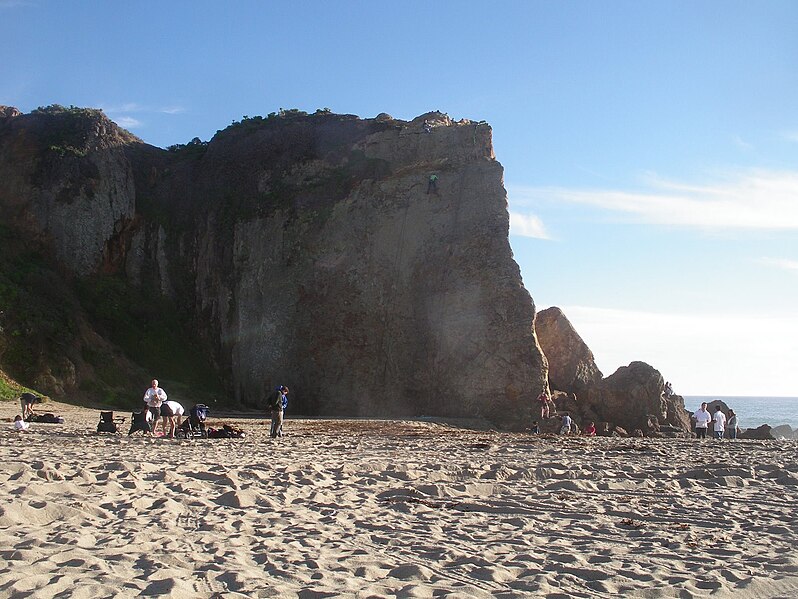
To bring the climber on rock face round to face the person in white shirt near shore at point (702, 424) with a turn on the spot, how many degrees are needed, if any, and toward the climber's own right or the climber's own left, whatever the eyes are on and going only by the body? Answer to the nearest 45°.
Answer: approximately 135° to the climber's own right

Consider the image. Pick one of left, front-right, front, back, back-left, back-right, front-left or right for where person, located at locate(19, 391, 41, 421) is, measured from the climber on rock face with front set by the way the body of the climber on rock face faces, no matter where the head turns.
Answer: back-left

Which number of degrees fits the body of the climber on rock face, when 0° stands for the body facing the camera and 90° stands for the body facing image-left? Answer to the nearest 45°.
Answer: approximately 180°

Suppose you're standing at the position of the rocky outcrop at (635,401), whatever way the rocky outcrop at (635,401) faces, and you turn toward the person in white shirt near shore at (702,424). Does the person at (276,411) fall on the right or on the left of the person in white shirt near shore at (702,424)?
right

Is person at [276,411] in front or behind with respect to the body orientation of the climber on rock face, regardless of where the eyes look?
behind
